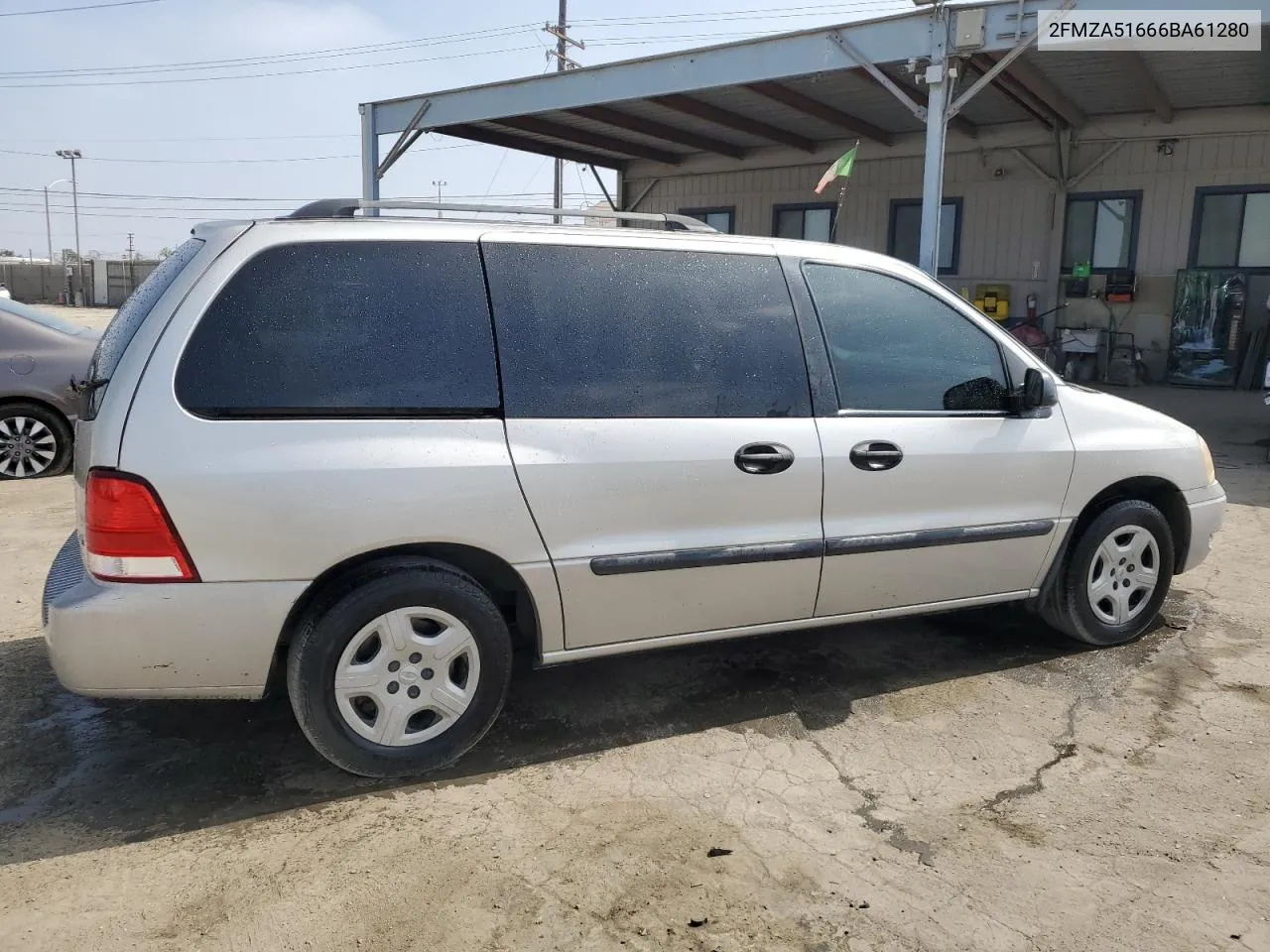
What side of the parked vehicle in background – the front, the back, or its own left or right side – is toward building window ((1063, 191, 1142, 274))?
back

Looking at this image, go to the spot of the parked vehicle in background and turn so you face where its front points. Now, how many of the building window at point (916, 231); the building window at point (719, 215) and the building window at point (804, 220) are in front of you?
0

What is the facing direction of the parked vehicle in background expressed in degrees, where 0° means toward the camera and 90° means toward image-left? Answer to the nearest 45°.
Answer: approximately 90°

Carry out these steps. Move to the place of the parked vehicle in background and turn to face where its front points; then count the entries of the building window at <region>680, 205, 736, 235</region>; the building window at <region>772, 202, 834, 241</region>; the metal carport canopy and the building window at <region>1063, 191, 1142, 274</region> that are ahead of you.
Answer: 0

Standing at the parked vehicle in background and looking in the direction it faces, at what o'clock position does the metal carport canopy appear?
The metal carport canopy is roughly at 6 o'clock from the parked vehicle in background.

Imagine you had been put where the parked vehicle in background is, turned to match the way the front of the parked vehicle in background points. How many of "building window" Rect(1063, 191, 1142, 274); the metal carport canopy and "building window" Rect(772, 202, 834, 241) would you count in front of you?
0

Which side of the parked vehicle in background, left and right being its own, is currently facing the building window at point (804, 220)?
back

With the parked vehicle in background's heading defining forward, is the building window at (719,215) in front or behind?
behind

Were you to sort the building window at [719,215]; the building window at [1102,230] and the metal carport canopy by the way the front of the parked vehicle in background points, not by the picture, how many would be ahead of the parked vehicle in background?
0

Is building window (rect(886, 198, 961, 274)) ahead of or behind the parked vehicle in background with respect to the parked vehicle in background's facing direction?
behind
